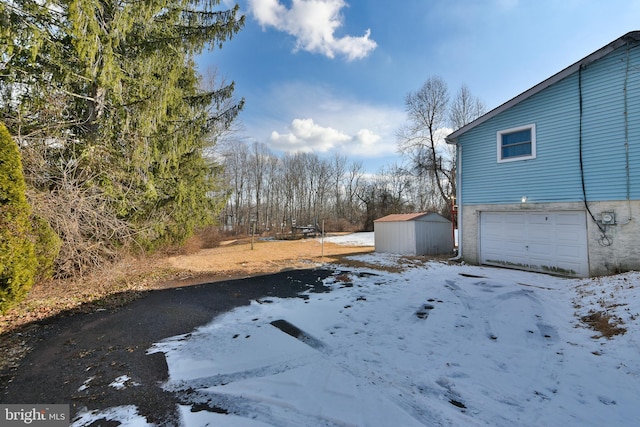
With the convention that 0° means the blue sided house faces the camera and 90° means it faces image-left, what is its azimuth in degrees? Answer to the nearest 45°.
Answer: approximately 45°

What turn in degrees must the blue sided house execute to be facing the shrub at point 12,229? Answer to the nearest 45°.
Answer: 0° — it already faces it
